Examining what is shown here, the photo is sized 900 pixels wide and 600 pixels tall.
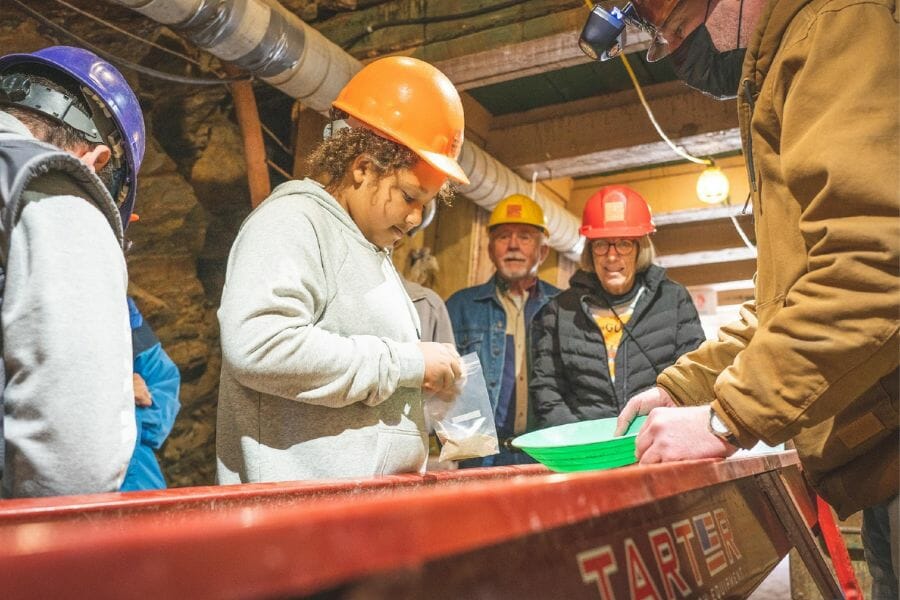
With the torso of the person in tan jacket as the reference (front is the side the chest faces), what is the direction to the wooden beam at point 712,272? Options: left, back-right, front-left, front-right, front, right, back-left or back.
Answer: right

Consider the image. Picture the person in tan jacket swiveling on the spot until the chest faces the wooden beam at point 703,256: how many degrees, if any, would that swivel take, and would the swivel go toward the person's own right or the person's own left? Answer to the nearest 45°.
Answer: approximately 90° to the person's own right

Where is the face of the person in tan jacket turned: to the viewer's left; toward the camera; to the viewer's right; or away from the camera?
to the viewer's left

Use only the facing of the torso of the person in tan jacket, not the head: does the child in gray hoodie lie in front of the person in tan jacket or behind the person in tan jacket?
in front

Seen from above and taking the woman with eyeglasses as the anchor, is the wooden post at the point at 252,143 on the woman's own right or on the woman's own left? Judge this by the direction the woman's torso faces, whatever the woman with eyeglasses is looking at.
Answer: on the woman's own right

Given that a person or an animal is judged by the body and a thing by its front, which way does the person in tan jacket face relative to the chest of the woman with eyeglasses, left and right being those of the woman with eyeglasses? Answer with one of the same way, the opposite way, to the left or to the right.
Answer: to the right

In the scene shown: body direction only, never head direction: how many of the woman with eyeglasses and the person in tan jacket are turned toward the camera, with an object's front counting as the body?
1

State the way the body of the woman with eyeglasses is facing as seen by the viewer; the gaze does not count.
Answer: toward the camera

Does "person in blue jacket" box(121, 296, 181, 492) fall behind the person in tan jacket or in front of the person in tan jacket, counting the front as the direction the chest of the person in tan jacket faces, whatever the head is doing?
in front

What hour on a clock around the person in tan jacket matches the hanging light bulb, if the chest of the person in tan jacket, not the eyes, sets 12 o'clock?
The hanging light bulb is roughly at 3 o'clock from the person in tan jacket.

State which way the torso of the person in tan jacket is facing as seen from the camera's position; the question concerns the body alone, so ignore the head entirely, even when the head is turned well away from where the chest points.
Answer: to the viewer's left

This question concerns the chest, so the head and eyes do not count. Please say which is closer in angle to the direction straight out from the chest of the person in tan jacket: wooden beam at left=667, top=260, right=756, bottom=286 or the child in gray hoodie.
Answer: the child in gray hoodie
